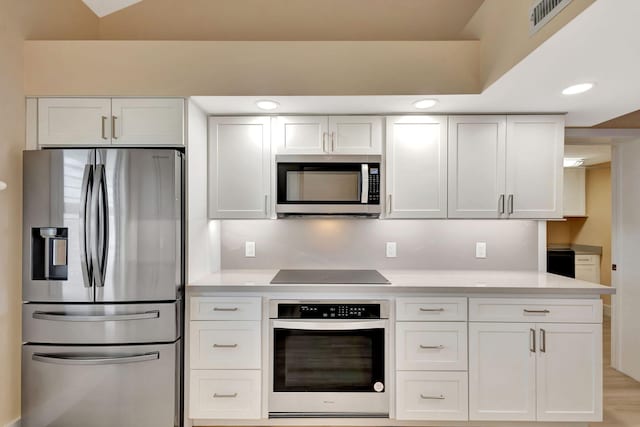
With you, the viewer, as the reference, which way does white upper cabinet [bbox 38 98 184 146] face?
facing the viewer

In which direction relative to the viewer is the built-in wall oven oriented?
toward the camera

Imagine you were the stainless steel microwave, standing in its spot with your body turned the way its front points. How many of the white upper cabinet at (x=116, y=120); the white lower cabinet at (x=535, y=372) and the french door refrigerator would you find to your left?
1

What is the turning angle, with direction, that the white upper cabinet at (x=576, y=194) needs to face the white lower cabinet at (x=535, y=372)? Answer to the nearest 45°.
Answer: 0° — it already faces it

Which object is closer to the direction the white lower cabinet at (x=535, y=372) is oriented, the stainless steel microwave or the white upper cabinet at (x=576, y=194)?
the stainless steel microwave

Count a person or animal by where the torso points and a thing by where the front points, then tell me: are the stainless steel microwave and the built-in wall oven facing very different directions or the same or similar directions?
same or similar directions

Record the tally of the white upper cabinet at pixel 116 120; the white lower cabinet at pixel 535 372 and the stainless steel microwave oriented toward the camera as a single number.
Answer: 3

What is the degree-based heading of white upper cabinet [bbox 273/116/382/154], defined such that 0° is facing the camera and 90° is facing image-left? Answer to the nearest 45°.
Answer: approximately 0°

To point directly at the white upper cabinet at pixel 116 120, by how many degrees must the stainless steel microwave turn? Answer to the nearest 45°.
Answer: approximately 90° to its right

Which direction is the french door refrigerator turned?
toward the camera

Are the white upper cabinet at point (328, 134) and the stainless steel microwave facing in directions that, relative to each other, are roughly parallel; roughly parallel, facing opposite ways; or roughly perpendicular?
roughly parallel

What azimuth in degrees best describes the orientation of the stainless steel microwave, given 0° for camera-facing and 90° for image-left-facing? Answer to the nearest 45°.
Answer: approximately 0°

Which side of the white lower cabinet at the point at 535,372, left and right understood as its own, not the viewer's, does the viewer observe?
front
